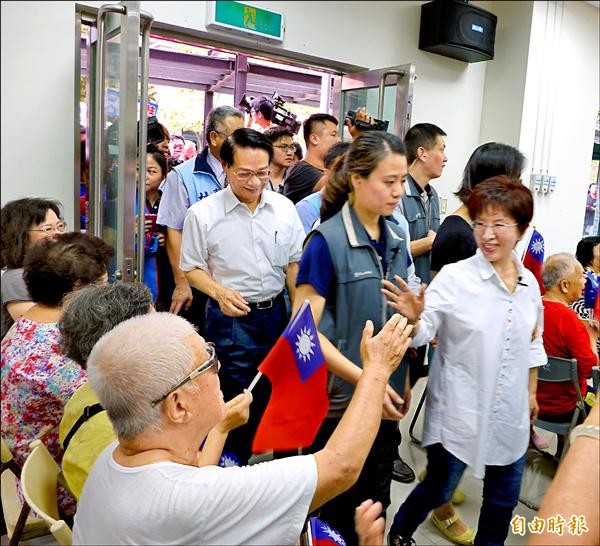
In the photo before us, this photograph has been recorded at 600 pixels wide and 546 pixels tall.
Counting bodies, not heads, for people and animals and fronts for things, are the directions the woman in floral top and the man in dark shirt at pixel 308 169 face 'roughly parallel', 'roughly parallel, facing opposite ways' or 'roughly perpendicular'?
roughly perpendicular

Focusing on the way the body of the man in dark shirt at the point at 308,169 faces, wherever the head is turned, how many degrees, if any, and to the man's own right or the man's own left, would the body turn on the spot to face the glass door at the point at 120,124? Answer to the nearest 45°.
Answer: approximately 135° to the man's own right

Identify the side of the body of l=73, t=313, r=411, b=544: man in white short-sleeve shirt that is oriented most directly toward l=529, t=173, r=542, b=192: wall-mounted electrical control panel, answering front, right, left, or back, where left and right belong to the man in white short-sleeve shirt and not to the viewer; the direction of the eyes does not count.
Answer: front

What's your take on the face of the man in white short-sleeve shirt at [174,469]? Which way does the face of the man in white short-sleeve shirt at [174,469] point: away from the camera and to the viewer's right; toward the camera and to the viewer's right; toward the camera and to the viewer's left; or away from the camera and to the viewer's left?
away from the camera and to the viewer's right

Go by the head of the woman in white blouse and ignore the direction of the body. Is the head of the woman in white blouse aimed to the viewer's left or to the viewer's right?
to the viewer's left

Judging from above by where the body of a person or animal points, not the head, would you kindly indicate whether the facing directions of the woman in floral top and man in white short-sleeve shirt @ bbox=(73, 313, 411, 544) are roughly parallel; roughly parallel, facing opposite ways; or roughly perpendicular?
roughly parallel
